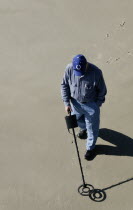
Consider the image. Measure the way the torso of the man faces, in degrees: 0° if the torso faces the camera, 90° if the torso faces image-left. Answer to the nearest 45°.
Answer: approximately 0°
